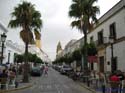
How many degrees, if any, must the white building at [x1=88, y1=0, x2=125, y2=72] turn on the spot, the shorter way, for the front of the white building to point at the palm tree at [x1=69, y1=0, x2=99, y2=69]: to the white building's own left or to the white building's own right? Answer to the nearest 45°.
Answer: approximately 45° to the white building's own right

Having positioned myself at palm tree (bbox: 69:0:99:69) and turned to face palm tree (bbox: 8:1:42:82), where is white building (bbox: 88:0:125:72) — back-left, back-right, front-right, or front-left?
back-left

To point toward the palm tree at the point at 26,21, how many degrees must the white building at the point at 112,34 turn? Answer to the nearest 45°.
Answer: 0° — it already faces it

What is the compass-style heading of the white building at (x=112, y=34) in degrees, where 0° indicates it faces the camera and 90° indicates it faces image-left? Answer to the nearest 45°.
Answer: approximately 45°
